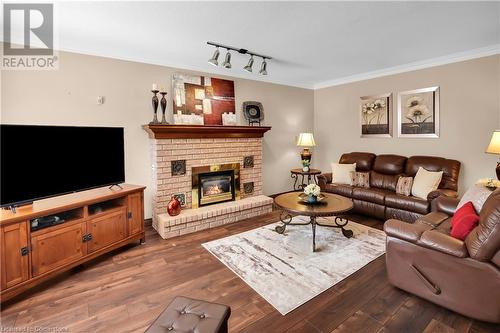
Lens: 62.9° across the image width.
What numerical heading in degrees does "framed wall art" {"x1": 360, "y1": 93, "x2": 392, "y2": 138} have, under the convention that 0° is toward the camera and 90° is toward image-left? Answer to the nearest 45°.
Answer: approximately 45°

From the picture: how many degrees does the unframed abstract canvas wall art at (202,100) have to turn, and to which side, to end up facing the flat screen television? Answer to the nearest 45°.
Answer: approximately 90° to its right

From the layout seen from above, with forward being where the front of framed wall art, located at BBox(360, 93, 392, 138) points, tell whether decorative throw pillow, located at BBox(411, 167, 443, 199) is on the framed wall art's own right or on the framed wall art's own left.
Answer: on the framed wall art's own left

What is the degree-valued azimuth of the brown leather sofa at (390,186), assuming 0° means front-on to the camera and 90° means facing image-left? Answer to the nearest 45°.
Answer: approximately 45°

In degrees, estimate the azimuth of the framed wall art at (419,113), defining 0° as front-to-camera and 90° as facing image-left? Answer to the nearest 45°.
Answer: approximately 45°

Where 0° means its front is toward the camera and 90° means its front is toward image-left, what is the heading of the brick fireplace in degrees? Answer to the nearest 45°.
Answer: approximately 315°

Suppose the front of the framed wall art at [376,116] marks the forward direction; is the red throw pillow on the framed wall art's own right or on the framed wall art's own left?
on the framed wall art's own left
